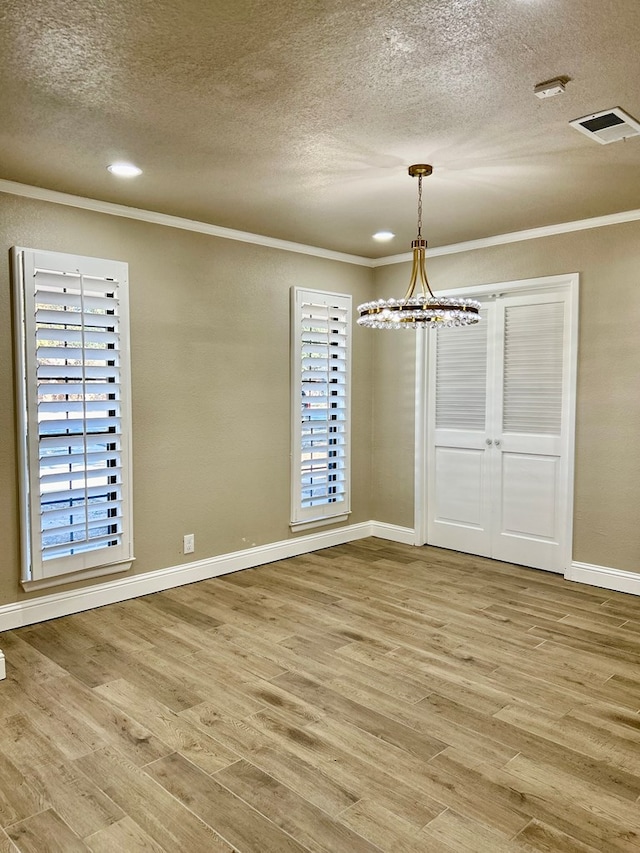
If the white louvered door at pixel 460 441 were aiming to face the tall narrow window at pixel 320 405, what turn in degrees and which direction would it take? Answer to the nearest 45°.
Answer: approximately 45° to its right

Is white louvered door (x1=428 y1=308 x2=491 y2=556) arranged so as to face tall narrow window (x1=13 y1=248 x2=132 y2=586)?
yes

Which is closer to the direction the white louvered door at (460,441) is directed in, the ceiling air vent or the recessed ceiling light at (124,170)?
the recessed ceiling light

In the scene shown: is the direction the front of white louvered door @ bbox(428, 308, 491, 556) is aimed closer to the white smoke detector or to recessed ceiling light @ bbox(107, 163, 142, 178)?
the recessed ceiling light

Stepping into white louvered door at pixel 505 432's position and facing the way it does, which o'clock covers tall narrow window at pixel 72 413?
The tall narrow window is roughly at 12 o'clock from the white louvered door.

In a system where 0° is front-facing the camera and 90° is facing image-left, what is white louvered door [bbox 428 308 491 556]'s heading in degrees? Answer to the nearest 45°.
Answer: approximately 45°

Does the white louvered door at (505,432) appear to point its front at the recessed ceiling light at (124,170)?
yes

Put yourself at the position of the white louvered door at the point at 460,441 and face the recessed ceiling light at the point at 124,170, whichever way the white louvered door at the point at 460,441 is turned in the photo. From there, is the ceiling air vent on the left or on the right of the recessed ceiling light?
left

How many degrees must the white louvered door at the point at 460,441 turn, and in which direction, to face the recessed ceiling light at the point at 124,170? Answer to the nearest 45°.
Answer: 0° — it already faces it
